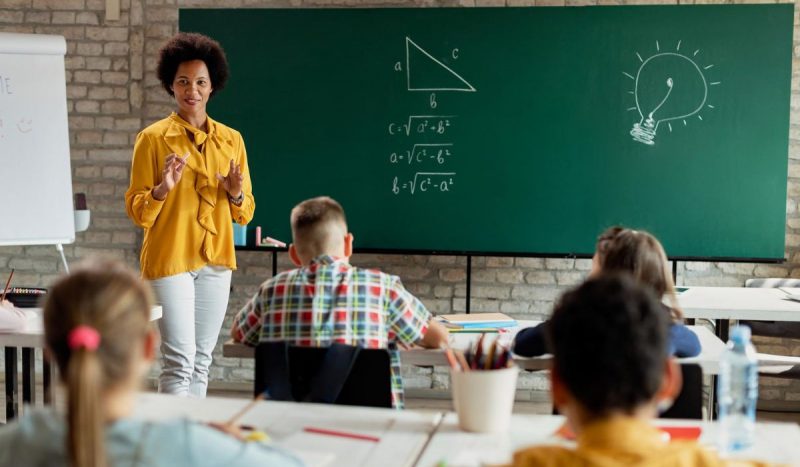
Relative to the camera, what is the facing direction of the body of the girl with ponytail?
away from the camera

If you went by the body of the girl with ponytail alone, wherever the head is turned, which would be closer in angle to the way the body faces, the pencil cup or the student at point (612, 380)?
the pencil cup

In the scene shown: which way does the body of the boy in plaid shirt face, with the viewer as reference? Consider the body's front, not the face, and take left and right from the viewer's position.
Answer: facing away from the viewer

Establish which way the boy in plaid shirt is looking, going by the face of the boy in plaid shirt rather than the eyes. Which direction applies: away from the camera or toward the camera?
away from the camera

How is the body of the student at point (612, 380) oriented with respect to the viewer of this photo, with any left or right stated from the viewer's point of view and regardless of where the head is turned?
facing away from the viewer

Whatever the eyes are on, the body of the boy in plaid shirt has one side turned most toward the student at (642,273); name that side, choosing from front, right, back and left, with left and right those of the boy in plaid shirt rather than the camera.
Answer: right

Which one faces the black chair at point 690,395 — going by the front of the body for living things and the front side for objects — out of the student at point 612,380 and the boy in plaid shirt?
the student

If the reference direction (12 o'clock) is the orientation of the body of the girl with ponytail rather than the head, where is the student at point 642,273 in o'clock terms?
The student is roughly at 2 o'clock from the girl with ponytail.

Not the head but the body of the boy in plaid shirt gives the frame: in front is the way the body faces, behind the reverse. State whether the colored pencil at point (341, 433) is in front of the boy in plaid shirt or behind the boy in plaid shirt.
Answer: behind
